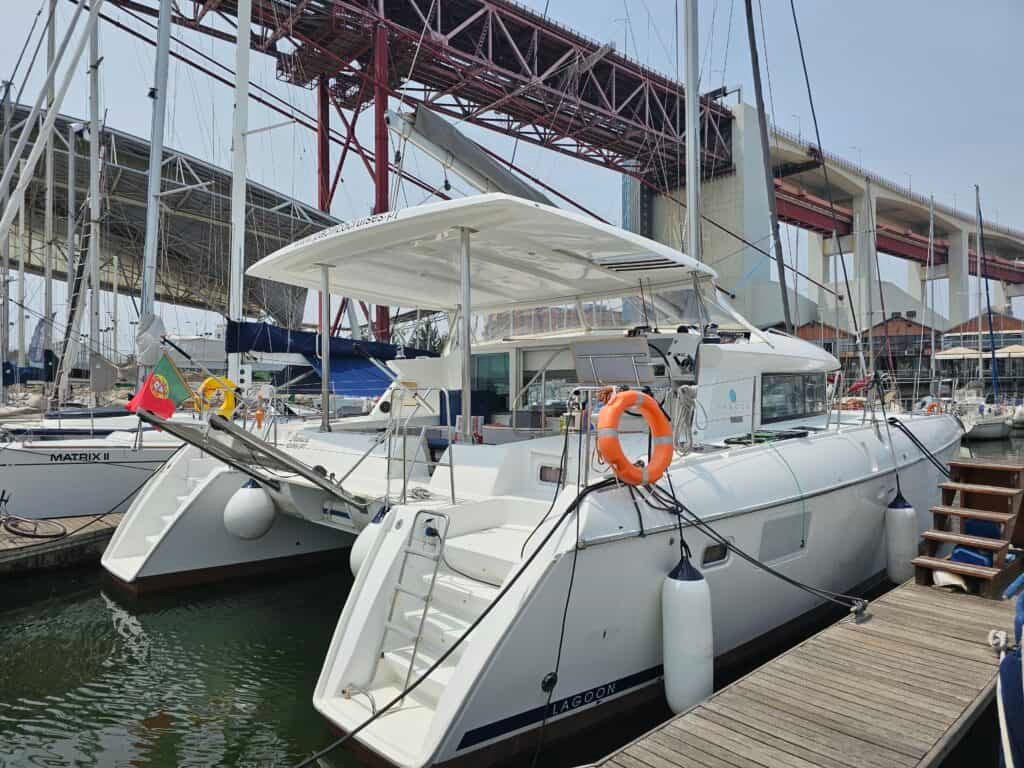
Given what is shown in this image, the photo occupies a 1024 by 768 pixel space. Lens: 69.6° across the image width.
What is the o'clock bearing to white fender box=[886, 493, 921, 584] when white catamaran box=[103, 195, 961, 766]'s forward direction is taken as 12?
The white fender is roughly at 1 o'clock from the white catamaran.

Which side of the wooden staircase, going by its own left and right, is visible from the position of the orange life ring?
front

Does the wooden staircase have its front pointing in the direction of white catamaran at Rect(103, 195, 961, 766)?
yes

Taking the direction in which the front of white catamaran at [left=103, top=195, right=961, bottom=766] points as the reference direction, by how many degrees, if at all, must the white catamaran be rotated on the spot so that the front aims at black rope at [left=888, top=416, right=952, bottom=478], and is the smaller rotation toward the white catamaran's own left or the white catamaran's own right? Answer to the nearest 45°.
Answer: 0° — it already faces it

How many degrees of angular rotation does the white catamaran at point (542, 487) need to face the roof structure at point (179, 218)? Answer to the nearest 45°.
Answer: approximately 90° to its left

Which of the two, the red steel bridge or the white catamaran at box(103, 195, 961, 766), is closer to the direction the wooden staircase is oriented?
the white catamaran

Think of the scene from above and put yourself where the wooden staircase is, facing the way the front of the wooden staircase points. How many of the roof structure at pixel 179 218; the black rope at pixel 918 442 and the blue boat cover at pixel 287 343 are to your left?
0

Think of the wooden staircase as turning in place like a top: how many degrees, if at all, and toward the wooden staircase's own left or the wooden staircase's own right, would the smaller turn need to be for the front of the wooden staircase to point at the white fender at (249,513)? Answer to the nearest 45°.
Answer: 0° — it already faces it

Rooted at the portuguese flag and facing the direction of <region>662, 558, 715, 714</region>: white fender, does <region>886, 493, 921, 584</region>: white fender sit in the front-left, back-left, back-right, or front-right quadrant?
front-left

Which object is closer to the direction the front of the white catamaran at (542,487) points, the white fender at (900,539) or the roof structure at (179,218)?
the white fender

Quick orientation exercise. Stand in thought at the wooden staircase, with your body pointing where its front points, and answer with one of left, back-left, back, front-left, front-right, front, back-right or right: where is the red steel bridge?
right

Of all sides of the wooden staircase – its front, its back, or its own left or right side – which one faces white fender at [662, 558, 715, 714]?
front

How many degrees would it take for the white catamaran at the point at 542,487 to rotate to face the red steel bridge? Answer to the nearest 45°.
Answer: approximately 45° to its left

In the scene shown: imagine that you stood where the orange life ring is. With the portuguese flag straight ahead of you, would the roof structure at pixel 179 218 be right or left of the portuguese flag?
right

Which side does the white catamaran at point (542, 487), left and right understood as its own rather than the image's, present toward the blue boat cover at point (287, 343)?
left

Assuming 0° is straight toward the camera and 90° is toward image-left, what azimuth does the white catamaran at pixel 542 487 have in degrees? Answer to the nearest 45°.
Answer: approximately 225°

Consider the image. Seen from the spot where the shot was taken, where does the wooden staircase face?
facing the viewer and to the left of the viewer

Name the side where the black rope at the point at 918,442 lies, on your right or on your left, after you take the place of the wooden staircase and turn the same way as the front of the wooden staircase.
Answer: on your right

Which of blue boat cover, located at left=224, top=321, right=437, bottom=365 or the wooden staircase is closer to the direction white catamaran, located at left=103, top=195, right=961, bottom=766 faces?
the wooden staircase

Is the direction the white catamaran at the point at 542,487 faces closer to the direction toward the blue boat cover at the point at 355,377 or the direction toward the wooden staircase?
the wooden staircase
